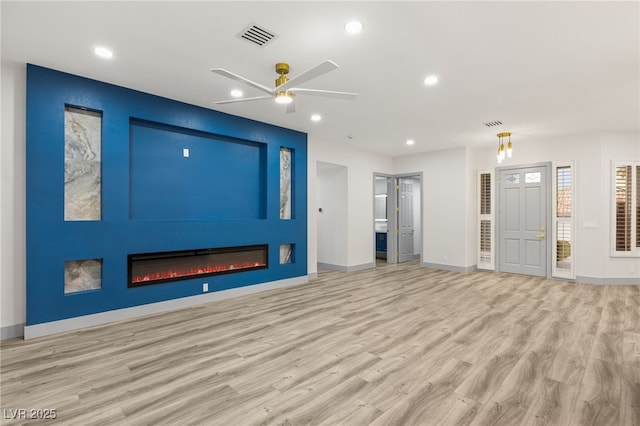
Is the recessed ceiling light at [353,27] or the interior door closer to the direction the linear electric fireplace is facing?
the recessed ceiling light

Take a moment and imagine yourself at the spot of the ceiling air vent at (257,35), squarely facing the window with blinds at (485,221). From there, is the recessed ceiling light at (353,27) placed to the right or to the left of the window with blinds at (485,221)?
right

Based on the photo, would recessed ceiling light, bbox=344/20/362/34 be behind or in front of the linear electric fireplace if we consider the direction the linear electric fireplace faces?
in front

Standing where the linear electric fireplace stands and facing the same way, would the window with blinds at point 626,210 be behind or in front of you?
in front

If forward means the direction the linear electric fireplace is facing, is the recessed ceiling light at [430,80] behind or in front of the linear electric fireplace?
in front

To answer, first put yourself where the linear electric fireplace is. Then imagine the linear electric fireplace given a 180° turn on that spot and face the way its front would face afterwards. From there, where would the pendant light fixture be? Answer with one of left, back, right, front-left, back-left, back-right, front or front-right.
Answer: back-right

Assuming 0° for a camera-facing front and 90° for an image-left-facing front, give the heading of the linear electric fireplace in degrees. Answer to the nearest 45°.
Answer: approximately 315°

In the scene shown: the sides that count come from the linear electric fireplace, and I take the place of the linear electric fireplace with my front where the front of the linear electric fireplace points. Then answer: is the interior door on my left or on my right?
on my left
